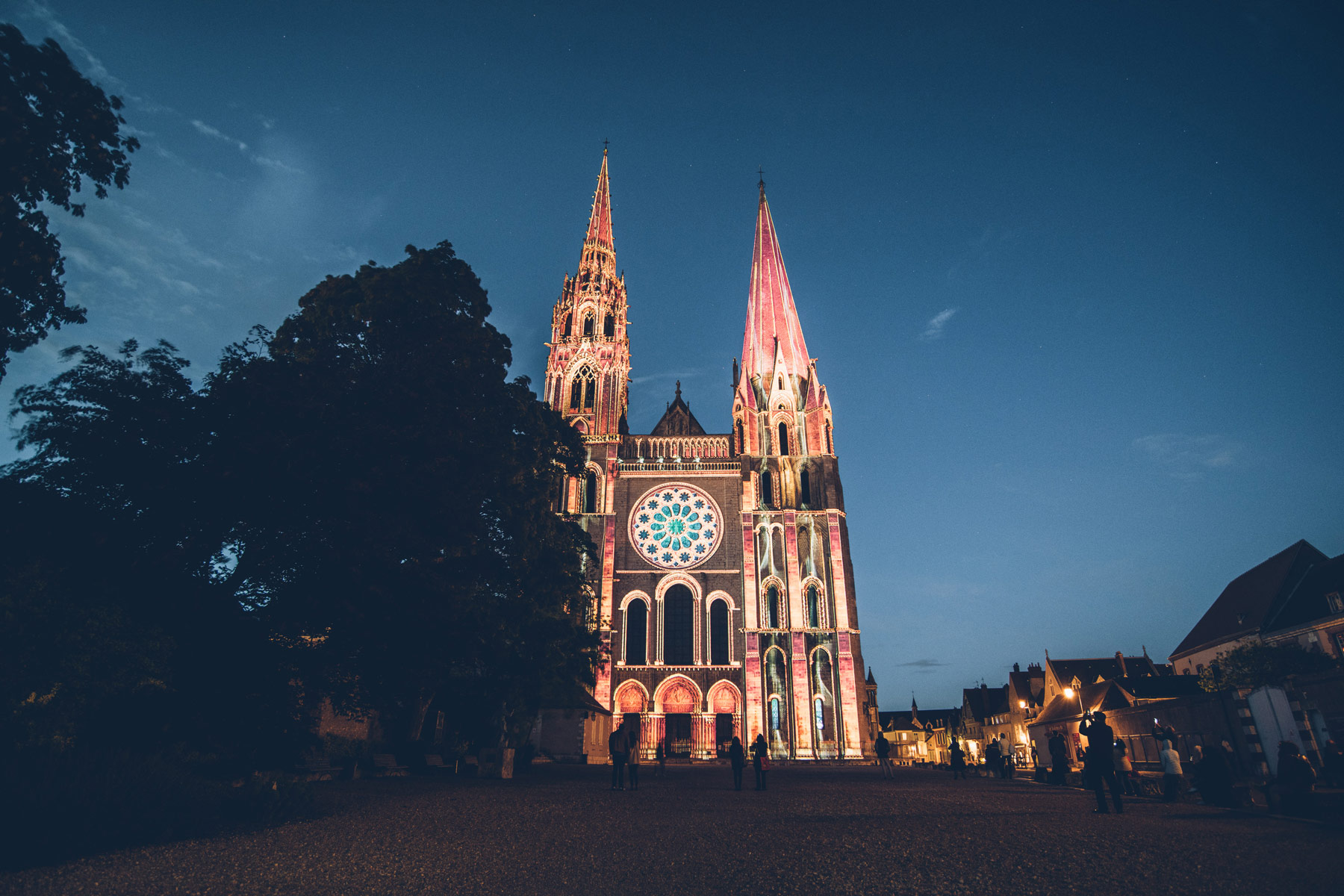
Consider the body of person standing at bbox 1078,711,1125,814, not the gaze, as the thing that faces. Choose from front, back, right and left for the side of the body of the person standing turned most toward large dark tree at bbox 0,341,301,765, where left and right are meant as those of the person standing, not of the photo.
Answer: left

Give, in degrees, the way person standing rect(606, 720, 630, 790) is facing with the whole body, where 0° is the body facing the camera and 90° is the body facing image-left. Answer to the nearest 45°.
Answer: approximately 180°

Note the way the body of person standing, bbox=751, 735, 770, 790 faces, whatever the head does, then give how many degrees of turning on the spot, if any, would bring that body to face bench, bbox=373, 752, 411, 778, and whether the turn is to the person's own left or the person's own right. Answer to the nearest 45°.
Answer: approximately 90° to the person's own left

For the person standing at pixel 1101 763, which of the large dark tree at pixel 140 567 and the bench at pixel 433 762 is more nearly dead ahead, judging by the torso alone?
the bench

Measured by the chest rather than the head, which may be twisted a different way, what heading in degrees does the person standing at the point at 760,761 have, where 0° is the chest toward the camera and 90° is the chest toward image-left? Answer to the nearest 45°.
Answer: approximately 180°

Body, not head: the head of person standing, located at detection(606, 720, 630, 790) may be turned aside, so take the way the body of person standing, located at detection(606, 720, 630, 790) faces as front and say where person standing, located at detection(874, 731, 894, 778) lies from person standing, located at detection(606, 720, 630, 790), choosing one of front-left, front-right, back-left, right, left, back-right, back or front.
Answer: front-right

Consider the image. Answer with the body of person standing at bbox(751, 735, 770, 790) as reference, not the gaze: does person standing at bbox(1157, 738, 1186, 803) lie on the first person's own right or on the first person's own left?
on the first person's own right

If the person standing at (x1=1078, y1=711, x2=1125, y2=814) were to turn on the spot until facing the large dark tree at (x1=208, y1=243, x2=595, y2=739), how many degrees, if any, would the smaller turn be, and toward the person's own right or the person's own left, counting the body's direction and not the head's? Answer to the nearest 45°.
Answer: approximately 90° to the person's own left

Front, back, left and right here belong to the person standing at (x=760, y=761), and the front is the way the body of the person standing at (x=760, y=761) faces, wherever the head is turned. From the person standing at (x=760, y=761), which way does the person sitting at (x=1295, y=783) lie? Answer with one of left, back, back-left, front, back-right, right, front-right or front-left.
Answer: back-right

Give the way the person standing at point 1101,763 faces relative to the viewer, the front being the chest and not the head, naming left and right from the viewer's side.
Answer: facing away from the viewer and to the left of the viewer

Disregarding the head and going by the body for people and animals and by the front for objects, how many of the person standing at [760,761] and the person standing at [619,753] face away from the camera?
2
